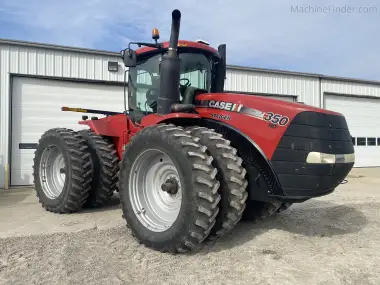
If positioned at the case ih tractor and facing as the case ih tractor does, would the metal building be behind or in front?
behind

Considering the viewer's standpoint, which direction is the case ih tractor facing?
facing the viewer and to the right of the viewer
